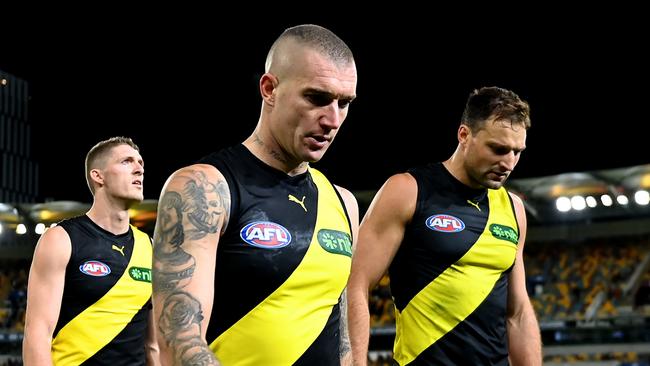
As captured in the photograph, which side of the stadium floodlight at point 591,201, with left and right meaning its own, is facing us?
front
